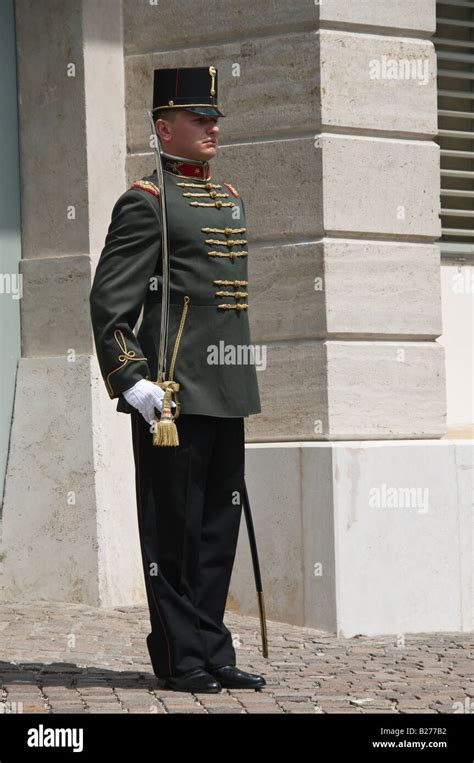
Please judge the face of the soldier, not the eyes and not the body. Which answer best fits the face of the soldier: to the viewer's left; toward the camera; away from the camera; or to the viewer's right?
to the viewer's right

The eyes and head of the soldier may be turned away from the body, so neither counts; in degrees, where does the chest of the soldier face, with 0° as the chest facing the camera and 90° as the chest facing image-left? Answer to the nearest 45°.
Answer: approximately 315°
